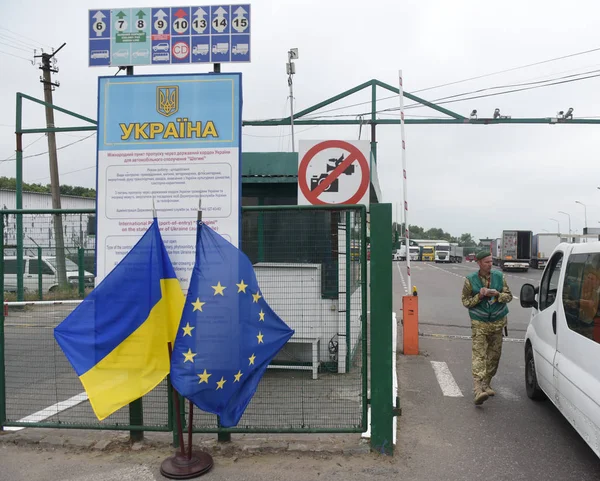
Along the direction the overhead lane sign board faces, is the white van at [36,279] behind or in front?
behind

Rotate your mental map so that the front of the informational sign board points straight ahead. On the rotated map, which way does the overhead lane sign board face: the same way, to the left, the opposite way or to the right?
the same way

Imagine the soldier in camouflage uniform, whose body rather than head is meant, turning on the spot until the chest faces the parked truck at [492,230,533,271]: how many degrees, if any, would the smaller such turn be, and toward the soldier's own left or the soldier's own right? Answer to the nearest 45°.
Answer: approximately 180°

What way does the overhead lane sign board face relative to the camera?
toward the camera

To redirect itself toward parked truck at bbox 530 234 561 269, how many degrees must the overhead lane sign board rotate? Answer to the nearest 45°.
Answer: approximately 135° to its left

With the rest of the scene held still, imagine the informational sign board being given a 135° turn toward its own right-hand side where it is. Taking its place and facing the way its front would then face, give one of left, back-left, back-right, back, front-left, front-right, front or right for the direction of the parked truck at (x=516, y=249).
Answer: right

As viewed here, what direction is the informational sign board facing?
toward the camera

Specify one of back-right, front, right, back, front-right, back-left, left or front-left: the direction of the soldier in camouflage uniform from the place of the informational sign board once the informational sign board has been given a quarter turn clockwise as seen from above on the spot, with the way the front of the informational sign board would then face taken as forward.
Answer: back

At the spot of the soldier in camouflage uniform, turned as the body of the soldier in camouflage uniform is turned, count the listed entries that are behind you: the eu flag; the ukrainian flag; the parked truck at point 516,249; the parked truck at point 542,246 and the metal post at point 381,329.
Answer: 2

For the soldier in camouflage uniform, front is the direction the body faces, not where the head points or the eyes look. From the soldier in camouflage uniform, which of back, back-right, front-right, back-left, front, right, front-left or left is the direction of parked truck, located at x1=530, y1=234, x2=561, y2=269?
back

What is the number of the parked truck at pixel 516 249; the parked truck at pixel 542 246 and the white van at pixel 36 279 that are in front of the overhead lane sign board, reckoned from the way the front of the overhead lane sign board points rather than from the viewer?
0
